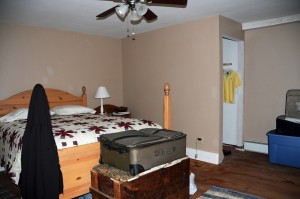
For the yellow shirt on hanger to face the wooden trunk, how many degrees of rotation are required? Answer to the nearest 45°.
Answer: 0° — it already faces it

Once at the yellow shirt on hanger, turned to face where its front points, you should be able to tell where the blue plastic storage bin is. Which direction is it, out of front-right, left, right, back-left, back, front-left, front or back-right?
front-left

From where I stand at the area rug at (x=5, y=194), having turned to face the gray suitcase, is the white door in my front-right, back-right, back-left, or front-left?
front-left

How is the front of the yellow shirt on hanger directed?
toward the camera

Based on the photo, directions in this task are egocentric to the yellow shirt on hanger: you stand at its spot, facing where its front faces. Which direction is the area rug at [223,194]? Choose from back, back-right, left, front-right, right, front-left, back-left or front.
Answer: front

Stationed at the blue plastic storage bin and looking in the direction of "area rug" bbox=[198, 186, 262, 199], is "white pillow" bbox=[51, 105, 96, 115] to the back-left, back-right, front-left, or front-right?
front-right

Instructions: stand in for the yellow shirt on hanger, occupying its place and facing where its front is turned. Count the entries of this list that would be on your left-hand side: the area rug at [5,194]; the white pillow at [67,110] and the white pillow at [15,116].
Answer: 0

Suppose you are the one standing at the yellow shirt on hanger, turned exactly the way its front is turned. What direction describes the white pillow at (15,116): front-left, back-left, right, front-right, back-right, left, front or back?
front-right

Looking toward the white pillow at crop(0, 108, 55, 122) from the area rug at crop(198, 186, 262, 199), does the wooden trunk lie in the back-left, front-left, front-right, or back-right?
front-left

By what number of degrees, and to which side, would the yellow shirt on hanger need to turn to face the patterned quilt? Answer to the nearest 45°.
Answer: approximately 45° to its right

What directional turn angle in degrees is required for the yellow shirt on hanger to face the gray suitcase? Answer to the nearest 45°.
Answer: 0° — it already faces it

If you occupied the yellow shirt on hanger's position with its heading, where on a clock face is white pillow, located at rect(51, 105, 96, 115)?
The white pillow is roughly at 2 o'clock from the yellow shirt on hanger.

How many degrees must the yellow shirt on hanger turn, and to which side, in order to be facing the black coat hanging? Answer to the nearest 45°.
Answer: approximately 45° to its right

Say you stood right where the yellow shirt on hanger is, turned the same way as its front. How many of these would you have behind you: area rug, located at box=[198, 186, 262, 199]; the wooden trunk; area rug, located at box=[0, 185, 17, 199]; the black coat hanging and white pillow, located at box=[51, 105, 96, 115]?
0

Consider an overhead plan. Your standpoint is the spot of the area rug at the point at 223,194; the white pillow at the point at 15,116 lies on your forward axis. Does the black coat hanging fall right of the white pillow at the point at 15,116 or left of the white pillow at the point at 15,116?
left

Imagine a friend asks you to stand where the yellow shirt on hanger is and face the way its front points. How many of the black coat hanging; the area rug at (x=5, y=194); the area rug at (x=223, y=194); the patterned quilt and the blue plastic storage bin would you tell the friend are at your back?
0
